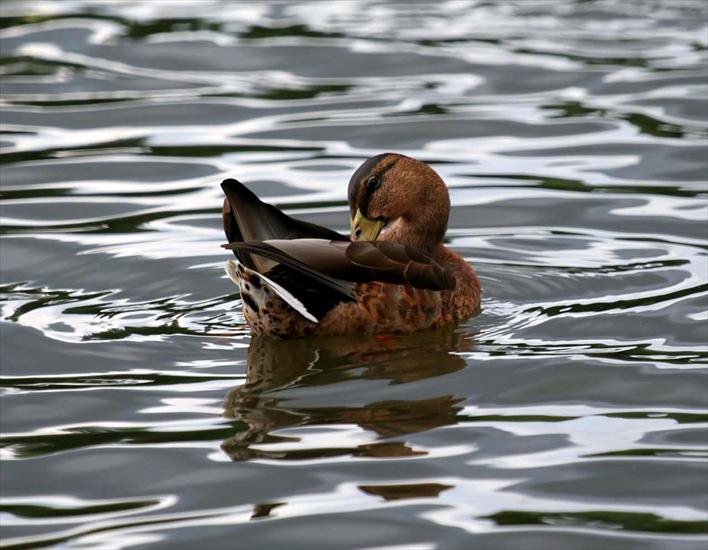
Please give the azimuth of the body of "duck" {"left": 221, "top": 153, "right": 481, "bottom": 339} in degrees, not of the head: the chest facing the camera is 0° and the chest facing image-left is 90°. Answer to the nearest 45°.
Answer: approximately 270°
